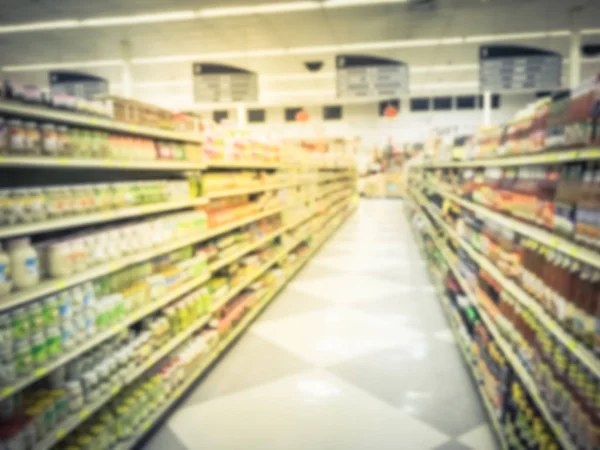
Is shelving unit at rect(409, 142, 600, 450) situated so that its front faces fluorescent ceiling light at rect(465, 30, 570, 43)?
no

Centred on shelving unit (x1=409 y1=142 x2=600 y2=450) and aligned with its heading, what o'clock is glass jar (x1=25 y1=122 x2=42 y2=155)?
The glass jar is roughly at 11 o'clock from the shelving unit.

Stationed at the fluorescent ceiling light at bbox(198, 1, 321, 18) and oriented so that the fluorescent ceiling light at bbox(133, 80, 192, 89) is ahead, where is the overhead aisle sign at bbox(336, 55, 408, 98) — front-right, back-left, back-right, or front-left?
front-right

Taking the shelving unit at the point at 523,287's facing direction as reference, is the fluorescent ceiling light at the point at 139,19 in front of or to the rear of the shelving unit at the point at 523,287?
in front

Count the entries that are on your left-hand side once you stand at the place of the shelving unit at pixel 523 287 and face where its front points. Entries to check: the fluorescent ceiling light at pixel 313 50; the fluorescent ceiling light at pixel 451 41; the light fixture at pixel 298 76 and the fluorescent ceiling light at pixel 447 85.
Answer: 0

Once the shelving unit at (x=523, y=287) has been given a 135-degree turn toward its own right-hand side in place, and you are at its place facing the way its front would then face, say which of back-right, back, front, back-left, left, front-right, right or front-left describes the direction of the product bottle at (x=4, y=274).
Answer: back

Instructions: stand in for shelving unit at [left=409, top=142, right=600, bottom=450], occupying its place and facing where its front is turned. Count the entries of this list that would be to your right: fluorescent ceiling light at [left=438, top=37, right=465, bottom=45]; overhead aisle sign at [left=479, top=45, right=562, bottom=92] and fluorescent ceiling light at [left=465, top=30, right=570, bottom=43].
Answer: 3

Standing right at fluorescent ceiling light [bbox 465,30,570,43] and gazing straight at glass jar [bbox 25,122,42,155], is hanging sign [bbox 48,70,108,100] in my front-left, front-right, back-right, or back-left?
front-right

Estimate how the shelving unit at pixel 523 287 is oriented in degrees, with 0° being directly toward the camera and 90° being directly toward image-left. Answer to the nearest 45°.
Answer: approximately 90°

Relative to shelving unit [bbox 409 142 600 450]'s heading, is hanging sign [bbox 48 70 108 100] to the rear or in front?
in front

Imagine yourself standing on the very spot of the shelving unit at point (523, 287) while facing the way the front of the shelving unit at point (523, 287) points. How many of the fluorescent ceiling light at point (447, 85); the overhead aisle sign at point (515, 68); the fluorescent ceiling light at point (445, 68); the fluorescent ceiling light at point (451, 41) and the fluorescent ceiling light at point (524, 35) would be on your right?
5

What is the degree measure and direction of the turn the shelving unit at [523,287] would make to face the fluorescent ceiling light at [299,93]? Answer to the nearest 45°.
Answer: approximately 45° to its right

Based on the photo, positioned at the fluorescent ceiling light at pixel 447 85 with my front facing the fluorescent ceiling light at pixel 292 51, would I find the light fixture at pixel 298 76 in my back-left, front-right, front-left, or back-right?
front-right

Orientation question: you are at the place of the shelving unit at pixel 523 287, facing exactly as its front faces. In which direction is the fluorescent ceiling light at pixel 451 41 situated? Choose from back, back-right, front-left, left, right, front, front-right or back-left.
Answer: right

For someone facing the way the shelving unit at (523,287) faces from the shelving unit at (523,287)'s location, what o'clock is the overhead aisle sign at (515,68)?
The overhead aisle sign is roughly at 3 o'clock from the shelving unit.

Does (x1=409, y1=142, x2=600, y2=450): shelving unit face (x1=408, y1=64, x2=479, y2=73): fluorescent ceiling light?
no
